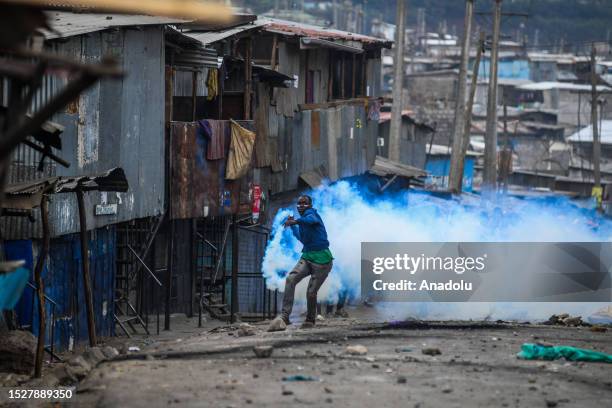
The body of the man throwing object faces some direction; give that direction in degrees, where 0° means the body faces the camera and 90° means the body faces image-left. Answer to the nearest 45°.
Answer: approximately 45°

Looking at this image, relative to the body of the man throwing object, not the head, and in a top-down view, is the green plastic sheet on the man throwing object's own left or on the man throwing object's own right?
on the man throwing object's own left

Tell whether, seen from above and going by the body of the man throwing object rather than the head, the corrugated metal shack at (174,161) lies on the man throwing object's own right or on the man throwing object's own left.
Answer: on the man throwing object's own right

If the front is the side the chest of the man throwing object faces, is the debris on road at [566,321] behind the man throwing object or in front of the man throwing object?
behind

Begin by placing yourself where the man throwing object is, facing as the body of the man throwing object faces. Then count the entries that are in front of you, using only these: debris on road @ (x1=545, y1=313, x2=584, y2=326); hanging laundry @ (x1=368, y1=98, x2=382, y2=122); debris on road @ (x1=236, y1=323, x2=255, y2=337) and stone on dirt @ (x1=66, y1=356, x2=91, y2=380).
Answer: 2

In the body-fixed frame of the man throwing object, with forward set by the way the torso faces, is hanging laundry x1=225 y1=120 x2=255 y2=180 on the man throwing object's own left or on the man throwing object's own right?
on the man throwing object's own right

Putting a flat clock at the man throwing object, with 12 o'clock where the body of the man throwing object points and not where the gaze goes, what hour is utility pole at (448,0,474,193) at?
The utility pole is roughly at 5 o'clock from the man throwing object.

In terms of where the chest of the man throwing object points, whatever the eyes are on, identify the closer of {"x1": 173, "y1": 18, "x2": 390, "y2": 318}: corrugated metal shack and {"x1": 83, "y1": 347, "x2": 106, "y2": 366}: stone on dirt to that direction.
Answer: the stone on dirt

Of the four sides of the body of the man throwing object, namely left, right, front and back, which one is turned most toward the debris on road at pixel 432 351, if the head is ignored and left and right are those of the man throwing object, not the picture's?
left

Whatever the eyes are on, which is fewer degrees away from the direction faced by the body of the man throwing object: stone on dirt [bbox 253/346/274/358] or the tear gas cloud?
the stone on dirt

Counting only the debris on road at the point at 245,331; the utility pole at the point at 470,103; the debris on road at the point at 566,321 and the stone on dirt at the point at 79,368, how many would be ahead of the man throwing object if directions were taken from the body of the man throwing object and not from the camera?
2

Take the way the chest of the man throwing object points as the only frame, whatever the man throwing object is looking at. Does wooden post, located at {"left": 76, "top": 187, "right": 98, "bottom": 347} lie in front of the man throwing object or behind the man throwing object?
in front

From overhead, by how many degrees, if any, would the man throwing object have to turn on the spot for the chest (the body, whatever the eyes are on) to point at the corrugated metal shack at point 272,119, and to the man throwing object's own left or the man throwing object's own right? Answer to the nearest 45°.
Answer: approximately 135° to the man throwing object's own right

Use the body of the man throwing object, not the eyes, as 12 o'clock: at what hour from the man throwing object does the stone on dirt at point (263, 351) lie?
The stone on dirt is roughly at 11 o'clock from the man throwing object.
